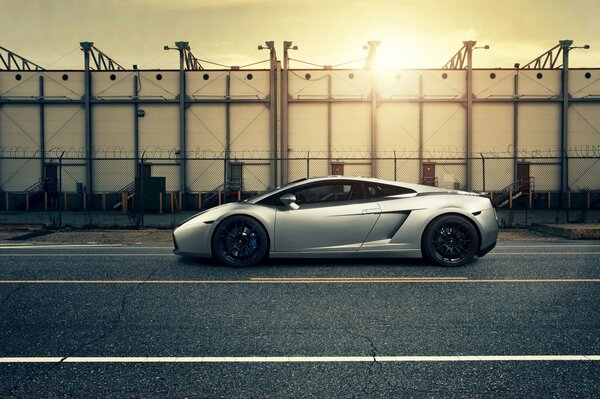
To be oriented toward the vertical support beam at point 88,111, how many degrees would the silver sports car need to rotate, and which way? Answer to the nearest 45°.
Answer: approximately 45° to its right

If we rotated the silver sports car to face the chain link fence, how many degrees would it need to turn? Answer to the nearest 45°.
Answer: approximately 90° to its right

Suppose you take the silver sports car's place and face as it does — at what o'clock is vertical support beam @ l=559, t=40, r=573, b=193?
The vertical support beam is roughly at 4 o'clock from the silver sports car.

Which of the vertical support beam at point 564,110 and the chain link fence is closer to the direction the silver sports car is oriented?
the chain link fence

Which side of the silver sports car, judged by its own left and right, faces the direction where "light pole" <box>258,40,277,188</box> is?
right

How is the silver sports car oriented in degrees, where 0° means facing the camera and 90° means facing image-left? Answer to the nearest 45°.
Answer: approximately 90°

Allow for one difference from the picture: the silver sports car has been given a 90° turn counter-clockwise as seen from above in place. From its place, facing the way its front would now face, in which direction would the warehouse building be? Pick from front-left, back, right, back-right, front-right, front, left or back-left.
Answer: back
